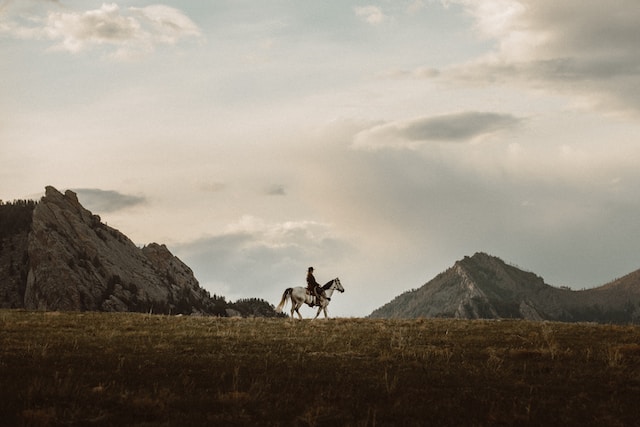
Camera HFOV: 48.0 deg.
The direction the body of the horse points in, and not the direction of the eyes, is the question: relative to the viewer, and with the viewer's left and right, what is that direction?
facing to the right of the viewer
